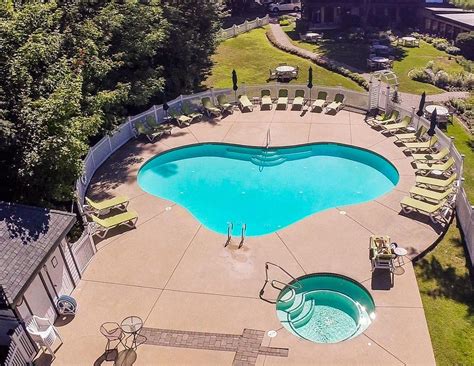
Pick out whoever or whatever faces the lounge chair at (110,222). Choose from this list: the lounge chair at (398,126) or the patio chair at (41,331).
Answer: the lounge chair at (398,126)

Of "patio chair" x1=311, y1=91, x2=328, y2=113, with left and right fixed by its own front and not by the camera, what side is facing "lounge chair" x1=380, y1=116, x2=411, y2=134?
left

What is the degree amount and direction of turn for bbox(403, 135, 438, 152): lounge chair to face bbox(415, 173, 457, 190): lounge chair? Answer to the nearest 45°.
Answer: approximately 90° to its left

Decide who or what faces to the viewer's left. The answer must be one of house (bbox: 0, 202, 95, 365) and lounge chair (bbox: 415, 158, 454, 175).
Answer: the lounge chair

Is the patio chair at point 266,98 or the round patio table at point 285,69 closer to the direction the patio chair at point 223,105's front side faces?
the patio chair

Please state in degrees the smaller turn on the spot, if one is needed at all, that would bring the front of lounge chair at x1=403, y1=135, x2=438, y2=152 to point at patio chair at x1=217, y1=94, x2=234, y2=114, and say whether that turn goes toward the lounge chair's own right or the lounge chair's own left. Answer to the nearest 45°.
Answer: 0° — it already faces it

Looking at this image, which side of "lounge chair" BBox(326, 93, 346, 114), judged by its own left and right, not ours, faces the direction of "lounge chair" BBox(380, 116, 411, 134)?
left

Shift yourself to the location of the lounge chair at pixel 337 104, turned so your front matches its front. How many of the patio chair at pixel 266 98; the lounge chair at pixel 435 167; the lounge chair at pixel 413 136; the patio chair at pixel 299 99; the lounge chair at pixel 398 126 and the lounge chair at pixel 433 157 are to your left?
4

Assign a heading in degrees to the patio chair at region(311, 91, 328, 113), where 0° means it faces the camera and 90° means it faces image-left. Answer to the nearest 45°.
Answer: approximately 45°

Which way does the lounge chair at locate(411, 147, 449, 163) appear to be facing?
to the viewer's left

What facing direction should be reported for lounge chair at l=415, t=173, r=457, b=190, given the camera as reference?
facing to the left of the viewer

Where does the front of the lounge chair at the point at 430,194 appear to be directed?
to the viewer's left

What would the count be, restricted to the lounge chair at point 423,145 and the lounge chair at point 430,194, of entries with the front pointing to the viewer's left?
2

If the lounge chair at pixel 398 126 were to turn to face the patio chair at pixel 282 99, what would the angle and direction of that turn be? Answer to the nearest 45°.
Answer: approximately 45° to its right

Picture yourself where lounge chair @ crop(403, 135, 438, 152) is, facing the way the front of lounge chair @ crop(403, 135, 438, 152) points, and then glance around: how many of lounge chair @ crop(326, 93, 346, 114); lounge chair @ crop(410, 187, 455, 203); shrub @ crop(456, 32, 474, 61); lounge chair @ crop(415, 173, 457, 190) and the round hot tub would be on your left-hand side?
3

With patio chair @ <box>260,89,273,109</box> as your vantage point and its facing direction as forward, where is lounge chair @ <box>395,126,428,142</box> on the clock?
The lounge chair is roughly at 10 o'clock from the patio chair.

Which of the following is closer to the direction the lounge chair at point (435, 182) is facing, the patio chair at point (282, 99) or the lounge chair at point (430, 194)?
the patio chair

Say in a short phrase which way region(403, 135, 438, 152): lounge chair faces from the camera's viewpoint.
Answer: facing to the left of the viewer

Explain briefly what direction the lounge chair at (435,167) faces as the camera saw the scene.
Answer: facing to the left of the viewer
